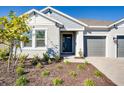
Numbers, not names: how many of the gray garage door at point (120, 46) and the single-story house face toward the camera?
2

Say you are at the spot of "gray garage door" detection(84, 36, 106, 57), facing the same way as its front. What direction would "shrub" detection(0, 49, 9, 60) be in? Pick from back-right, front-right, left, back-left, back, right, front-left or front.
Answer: front-right

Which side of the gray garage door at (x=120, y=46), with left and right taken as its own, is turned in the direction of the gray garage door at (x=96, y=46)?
right

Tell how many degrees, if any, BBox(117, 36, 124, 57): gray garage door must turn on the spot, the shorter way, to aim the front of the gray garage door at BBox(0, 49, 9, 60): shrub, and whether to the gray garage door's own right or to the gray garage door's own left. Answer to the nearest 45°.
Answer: approximately 45° to the gray garage door's own right

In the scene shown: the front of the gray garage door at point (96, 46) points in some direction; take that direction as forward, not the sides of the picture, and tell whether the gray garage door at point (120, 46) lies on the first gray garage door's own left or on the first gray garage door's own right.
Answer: on the first gray garage door's own left

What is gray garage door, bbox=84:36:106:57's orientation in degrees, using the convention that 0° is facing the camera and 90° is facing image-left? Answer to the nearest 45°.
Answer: approximately 0°
